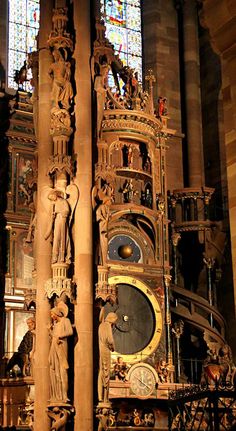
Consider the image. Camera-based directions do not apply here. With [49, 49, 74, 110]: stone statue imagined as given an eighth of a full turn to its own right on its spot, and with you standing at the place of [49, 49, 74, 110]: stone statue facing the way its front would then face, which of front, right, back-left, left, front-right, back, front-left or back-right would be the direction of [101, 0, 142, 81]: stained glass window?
back-right

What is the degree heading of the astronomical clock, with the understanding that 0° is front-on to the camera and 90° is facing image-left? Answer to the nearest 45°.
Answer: approximately 315°

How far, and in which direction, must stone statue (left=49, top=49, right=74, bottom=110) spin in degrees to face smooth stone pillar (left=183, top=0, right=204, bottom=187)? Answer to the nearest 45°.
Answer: approximately 135° to its left

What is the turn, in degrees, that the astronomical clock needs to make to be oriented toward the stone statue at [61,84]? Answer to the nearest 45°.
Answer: approximately 45° to its right

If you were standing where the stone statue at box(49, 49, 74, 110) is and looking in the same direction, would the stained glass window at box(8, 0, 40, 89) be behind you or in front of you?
behind

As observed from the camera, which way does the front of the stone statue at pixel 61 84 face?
facing the viewer

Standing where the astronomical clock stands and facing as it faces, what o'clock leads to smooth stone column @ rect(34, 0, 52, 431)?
The smooth stone column is roughly at 2 o'clock from the astronomical clock.
